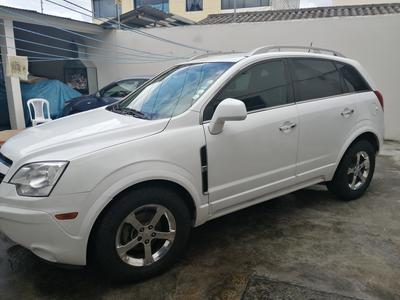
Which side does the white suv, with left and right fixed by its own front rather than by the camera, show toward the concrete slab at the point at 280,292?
left

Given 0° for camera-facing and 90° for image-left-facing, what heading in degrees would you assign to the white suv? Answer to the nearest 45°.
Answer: approximately 45°
